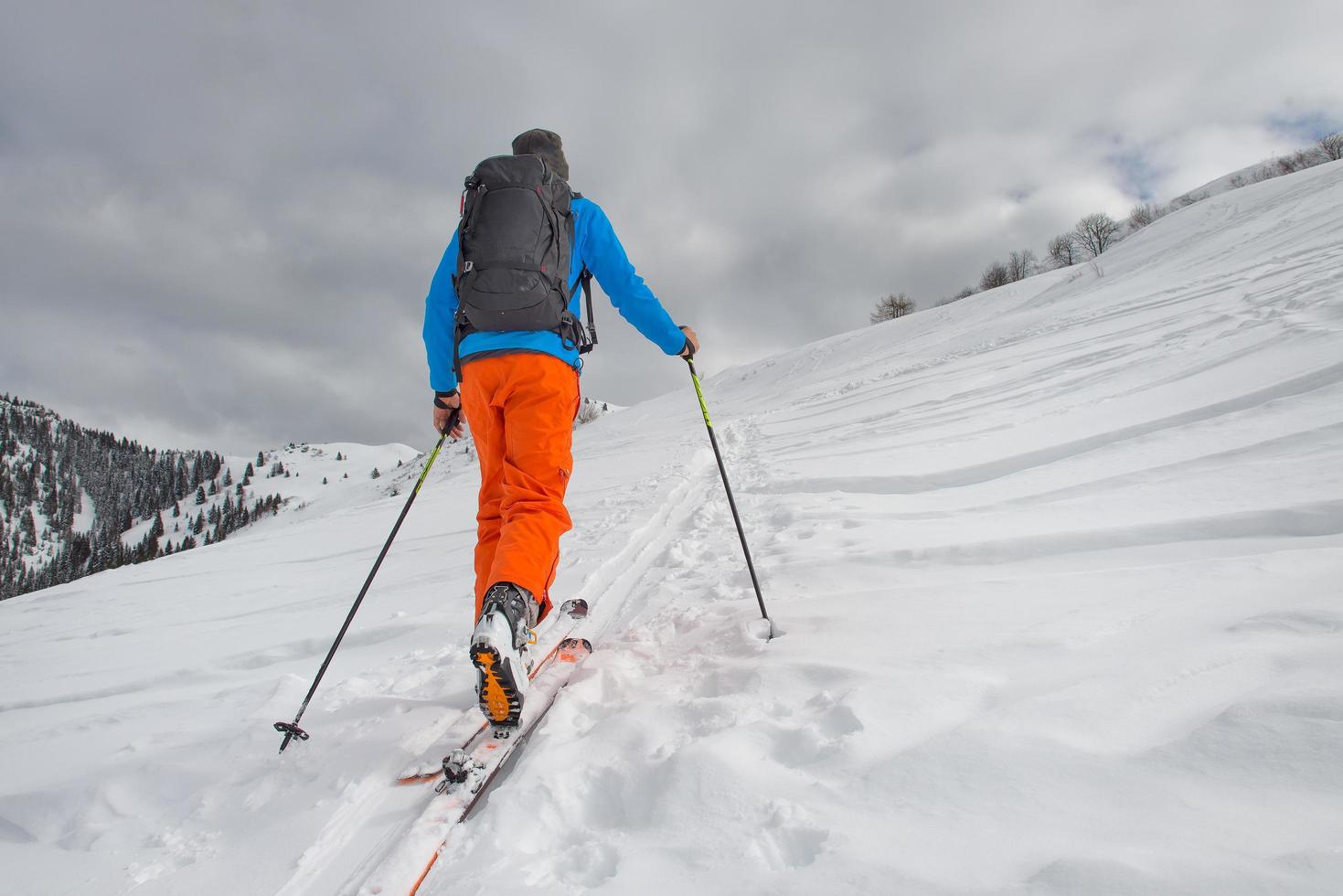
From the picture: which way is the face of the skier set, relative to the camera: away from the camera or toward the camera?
away from the camera

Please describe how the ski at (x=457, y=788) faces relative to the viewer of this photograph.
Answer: facing away from the viewer and to the right of the viewer
